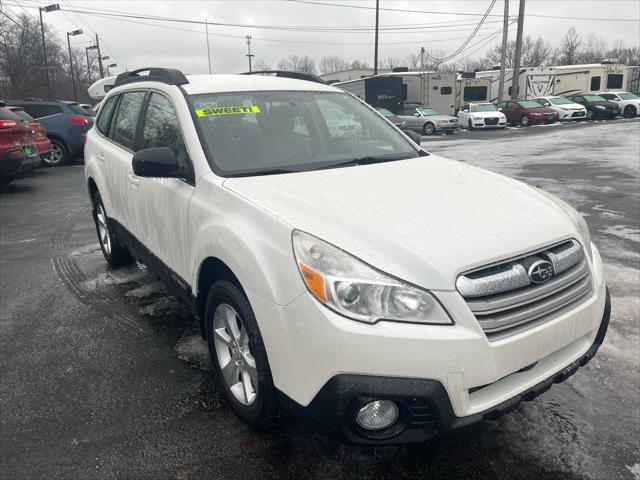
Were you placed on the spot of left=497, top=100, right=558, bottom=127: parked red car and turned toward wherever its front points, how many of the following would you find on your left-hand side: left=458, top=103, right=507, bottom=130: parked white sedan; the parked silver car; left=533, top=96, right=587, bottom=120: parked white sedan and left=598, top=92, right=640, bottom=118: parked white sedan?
2

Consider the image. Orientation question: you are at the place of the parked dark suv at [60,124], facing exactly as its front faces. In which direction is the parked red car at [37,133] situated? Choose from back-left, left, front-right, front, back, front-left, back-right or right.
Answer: back-left

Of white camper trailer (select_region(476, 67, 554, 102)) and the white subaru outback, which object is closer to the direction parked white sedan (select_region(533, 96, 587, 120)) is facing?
the white subaru outback

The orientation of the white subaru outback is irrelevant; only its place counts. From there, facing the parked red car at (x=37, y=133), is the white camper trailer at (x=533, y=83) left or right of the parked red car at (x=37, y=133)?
right

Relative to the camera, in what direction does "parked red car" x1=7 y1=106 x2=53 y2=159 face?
facing away from the viewer and to the left of the viewer

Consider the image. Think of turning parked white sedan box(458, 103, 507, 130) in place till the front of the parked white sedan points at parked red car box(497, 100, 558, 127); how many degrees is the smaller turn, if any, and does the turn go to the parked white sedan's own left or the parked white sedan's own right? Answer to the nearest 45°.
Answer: approximately 90° to the parked white sedan's own left

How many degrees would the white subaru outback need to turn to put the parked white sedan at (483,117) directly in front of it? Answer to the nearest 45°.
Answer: approximately 135° to its left

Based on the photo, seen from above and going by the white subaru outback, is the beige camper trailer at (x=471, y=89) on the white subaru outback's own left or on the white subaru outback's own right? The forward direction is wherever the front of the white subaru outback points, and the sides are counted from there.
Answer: on the white subaru outback's own left

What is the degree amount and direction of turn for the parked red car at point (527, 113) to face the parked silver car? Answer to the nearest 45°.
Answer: approximately 90° to its right

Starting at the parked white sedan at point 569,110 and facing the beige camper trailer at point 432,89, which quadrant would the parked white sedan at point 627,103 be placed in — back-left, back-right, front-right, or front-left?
back-right

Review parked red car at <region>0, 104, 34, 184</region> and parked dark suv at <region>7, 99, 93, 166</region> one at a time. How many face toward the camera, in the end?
0

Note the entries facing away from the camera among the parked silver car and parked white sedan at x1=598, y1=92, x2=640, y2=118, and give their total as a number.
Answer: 0

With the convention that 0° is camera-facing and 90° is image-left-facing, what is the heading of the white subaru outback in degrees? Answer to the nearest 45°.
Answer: approximately 315°
